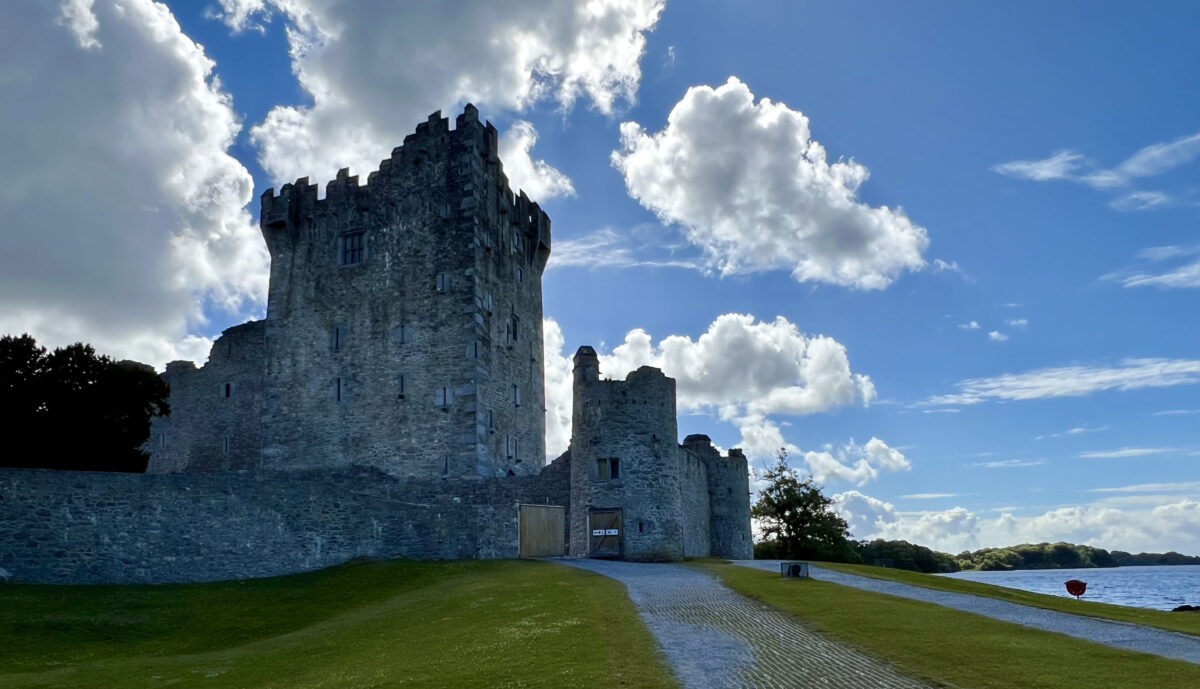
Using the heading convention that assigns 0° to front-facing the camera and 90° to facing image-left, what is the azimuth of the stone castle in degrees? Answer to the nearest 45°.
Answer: approximately 0°
